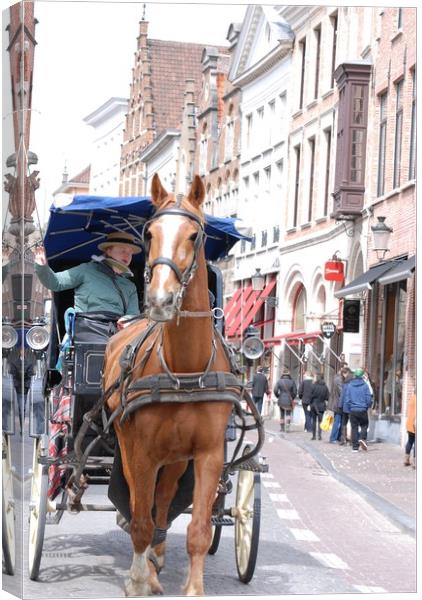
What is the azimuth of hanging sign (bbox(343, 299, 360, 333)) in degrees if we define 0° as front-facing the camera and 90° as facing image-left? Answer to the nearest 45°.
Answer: approximately 0°

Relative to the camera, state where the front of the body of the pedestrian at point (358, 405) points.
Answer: away from the camera

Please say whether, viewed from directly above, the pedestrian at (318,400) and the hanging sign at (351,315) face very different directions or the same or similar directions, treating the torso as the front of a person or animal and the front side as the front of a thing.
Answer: very different directions

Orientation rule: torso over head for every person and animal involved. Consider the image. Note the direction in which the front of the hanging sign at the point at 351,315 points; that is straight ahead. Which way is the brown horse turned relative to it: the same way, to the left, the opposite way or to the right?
the same way

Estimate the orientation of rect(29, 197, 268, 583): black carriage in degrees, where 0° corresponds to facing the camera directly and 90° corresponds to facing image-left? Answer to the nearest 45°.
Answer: approximately 0°

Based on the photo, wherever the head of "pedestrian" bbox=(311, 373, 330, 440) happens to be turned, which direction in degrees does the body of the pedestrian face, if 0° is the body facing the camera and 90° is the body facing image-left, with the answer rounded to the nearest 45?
approximately 180°
